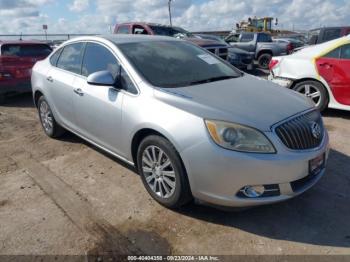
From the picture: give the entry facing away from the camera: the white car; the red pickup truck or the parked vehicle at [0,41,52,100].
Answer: the parked vehicle

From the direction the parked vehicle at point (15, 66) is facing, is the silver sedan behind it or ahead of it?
behind

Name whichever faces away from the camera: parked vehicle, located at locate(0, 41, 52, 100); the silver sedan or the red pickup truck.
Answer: the parked vehicle

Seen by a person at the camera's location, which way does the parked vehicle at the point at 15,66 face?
facing away from the viewer

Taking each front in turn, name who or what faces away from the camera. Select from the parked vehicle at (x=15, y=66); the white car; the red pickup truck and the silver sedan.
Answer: the parked vehicle

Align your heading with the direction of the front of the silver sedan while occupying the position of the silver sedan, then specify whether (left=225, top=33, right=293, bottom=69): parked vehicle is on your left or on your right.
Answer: on your left

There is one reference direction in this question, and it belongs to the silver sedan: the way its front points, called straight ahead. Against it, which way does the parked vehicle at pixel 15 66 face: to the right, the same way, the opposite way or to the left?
the opposite way
